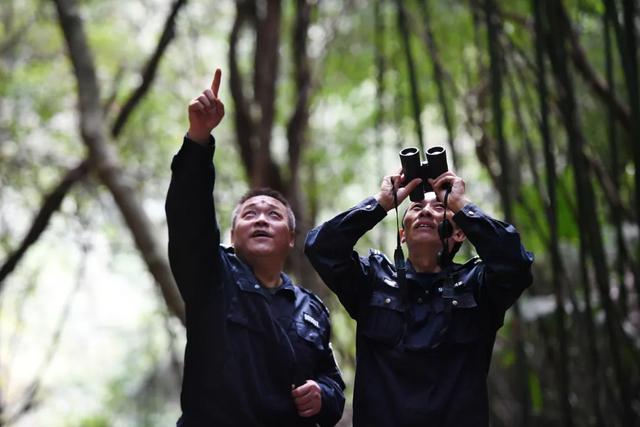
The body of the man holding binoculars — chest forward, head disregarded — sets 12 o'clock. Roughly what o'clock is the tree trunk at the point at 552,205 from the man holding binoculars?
The tree trunk is roughly at 7 o'clock from the man holding binoculars.

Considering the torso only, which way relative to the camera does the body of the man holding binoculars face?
toward the camera

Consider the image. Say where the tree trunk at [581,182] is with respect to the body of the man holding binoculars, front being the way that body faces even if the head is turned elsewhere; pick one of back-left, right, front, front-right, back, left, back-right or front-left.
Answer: back-left

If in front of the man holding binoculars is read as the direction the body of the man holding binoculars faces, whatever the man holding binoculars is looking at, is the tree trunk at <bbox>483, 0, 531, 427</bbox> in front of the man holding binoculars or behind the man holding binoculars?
behind

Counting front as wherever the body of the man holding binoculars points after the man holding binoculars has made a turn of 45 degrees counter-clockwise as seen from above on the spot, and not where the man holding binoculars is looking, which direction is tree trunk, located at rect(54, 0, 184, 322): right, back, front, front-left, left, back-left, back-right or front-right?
back
